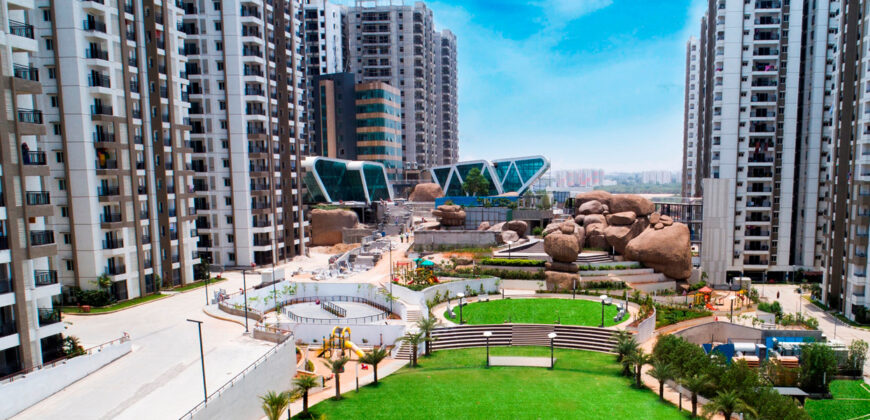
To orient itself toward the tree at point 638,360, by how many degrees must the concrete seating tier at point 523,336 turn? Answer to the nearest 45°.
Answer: approximately 45° to its left

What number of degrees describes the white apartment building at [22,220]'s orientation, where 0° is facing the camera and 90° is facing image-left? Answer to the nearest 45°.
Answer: approximately 315°

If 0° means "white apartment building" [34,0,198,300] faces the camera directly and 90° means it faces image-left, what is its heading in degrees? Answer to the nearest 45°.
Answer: approximately 315°

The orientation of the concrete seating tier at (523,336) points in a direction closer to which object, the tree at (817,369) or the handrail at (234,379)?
the handrail

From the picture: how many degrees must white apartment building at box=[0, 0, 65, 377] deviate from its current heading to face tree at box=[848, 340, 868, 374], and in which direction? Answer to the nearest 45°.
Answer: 0° — it already faces it

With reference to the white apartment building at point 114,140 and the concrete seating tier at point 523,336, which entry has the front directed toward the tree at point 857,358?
the white apartment building

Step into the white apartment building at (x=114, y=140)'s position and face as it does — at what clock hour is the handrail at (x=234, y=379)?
The handrail is roughly at 1 o'clock from the white apartment building.

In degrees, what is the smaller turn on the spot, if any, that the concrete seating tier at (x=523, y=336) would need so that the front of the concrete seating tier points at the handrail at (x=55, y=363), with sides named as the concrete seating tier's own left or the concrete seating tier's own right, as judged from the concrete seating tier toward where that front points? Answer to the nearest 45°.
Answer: approximately 45° to the concrete seating tier's own right
